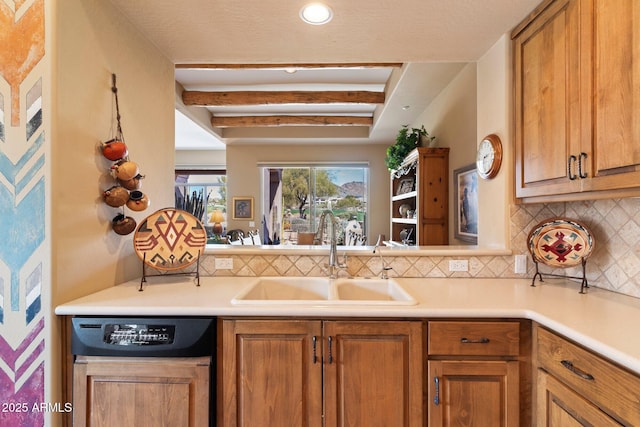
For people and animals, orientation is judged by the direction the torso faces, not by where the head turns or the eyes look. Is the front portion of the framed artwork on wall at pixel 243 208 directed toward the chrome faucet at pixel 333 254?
yes

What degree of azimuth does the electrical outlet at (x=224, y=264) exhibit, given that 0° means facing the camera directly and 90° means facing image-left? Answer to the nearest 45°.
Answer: approximately 0°

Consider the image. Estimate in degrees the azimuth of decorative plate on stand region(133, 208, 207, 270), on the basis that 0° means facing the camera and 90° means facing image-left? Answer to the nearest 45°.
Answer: approximately 0°

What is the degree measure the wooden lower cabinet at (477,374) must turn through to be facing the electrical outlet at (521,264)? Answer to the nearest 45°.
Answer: approximately 180°

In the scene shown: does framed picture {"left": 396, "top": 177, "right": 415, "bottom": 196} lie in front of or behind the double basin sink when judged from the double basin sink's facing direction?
behind

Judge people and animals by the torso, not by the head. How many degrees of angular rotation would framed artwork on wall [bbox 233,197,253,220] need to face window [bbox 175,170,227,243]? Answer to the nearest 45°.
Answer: approximately 135° to its right

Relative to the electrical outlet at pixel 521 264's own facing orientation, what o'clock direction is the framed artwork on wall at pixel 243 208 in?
The framed artwork on wall is roughly at 4 o'clock from the electrical outlet.

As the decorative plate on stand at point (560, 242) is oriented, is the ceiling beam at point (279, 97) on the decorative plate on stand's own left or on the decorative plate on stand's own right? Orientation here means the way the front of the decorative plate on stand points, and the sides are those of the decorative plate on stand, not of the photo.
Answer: on the decorative plate on stand's own right

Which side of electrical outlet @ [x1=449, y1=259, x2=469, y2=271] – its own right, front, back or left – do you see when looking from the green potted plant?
back
